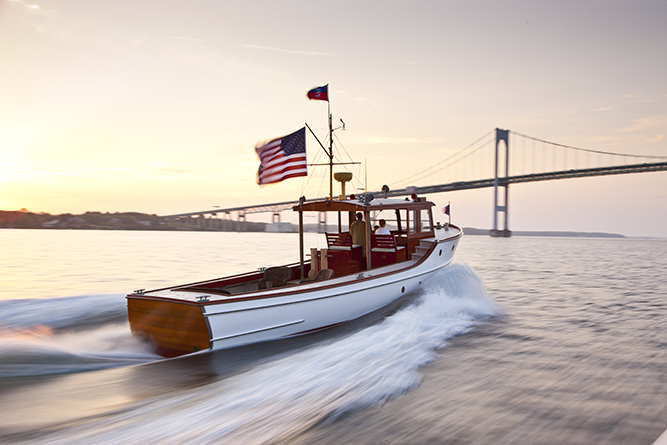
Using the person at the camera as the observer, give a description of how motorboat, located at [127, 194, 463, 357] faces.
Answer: facing away from the viewer and to the right of the viewer
